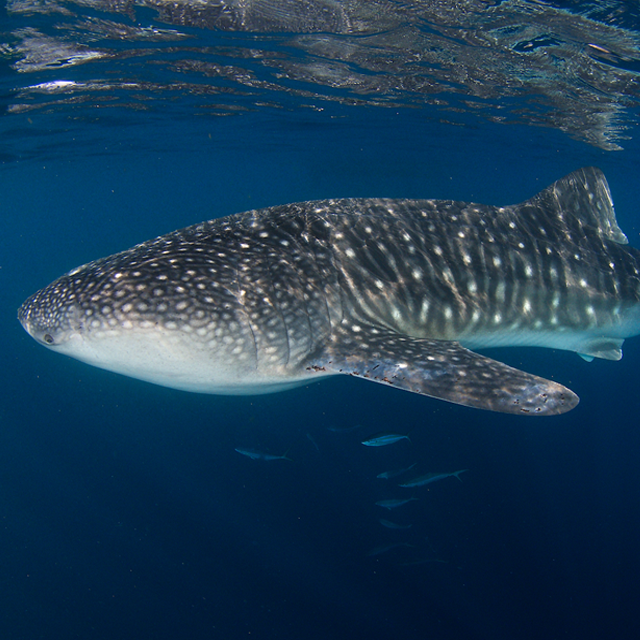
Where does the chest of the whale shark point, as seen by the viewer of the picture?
to the viewer's left
